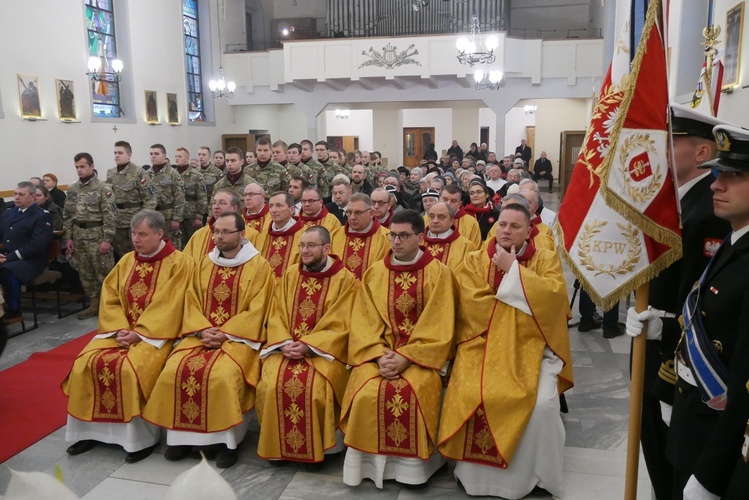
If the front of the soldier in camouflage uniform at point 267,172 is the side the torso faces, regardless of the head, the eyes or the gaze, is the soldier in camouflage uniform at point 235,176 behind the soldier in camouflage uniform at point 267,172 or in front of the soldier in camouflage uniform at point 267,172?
in front

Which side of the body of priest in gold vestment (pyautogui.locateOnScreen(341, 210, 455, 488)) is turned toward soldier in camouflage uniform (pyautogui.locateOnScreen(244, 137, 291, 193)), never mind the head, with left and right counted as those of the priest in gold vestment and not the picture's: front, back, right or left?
back

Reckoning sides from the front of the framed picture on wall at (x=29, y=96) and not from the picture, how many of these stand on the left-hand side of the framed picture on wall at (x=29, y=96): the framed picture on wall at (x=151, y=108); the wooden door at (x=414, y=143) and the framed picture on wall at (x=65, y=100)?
3

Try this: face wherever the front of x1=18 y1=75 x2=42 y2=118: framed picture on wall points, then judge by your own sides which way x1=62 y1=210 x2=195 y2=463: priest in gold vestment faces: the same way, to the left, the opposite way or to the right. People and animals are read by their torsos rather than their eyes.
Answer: to the right

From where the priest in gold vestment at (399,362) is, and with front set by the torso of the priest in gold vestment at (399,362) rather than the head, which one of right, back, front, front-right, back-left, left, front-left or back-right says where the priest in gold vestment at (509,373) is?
left

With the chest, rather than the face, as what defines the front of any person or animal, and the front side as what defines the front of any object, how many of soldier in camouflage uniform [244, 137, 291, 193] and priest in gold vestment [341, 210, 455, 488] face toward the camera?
2

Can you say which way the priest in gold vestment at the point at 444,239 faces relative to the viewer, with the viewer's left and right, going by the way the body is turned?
facing the viewer and to the left of the viewer

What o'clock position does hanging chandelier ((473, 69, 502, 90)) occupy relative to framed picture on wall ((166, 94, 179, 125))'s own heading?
The hanging chandelier is roughly at 11 o'clock from the framed picture on wall.

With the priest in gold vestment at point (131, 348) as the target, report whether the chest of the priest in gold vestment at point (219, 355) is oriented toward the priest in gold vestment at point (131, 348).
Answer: no

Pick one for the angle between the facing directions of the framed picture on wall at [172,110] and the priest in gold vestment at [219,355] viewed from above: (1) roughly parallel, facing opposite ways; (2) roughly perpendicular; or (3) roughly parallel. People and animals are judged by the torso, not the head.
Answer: roughly perpendicular

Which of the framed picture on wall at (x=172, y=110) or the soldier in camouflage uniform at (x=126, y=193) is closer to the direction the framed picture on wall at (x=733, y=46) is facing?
the soldier in camouflage uniform

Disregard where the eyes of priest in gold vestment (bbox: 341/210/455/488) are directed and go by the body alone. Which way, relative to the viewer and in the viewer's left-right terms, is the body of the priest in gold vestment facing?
facing the viewer

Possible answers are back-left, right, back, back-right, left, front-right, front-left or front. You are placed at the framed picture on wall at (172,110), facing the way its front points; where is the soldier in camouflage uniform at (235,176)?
front-right

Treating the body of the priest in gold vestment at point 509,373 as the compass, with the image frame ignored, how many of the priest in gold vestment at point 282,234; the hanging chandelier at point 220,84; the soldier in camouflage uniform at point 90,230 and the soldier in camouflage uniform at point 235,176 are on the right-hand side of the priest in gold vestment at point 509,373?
4

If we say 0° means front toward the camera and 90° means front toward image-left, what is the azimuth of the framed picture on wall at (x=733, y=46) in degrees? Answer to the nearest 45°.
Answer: approximately 45°

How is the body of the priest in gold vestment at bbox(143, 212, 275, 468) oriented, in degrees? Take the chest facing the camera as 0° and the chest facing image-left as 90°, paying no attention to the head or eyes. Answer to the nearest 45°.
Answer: approximately 45°

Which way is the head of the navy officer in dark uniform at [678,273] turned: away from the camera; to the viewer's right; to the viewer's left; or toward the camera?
to the viewer's left

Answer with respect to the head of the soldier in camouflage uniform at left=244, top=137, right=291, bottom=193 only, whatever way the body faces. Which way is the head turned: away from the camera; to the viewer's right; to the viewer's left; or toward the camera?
toward the camera

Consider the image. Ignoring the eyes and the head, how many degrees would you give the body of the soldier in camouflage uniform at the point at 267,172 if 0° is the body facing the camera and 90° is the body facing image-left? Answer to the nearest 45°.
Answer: approximately 0°

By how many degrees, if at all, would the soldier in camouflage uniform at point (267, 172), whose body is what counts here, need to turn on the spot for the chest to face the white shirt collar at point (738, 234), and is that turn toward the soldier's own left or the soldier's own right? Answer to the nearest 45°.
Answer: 0° — they already face it

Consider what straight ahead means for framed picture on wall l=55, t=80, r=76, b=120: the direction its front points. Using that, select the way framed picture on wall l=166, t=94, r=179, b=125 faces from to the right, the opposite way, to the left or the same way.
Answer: the same way

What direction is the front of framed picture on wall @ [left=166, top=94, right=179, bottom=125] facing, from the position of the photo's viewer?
facing the viewer and to the right of the viewer

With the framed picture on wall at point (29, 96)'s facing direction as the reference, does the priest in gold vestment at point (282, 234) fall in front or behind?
in front
